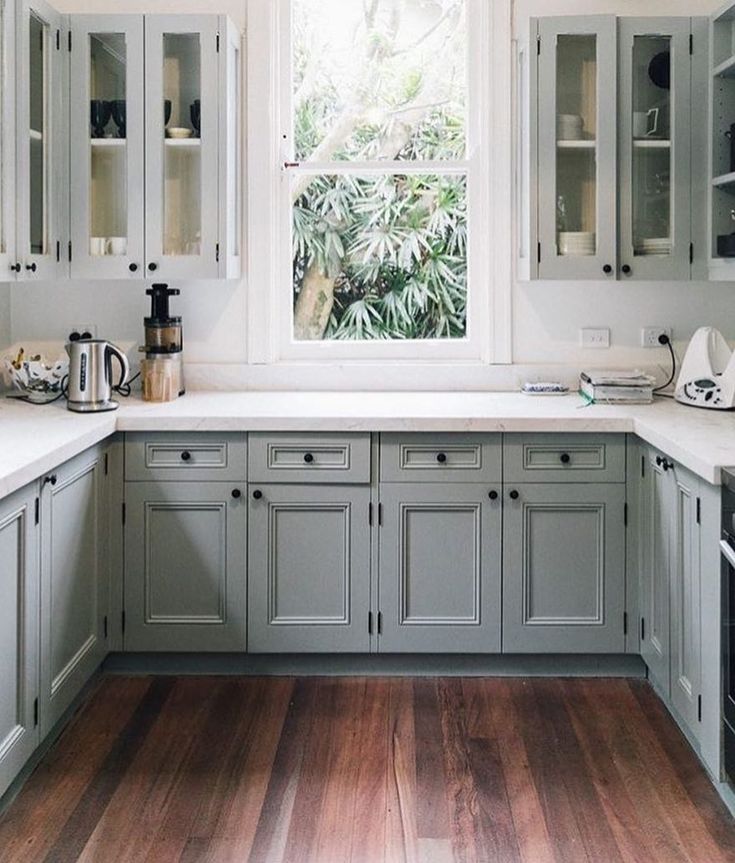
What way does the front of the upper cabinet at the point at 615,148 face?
toward the camera

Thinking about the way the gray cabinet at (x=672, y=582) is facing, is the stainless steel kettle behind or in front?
in front

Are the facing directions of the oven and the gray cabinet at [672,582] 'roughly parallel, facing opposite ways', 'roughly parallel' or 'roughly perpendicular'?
roughly parallel

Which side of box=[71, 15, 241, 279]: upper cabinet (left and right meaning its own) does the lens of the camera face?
front

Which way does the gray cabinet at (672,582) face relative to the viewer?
to the viewer's left

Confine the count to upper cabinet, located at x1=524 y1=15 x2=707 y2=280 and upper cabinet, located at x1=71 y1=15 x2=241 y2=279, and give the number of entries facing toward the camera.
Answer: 2

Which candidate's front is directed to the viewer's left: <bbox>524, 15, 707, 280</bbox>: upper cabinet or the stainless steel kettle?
the stainless steel kettle

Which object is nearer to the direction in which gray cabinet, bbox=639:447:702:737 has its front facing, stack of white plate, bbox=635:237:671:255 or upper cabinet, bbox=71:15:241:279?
the upper cabinet

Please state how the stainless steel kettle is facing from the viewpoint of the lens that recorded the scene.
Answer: facing to the left of the viewer

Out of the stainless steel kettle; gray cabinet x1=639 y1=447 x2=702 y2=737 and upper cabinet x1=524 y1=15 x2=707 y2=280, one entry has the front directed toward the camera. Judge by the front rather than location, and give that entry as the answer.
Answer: the upper cabinet

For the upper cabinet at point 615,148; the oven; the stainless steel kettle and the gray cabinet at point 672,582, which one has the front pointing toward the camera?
the upper cabinet

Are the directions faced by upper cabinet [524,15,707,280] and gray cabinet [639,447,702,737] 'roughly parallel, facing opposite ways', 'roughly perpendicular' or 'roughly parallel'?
roughly perpendicular

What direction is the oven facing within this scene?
to the viewer's left
